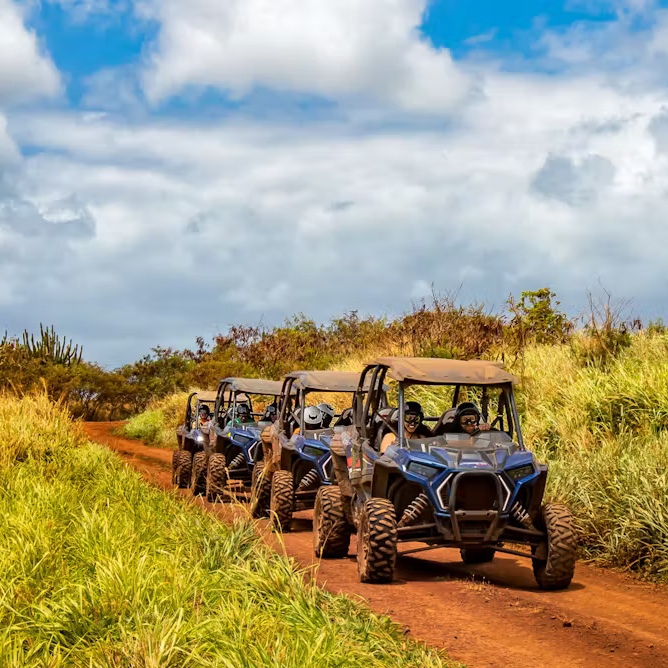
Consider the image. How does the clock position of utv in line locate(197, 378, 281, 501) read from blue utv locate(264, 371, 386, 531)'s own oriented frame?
The utv in line is roughly at 7 o'clock from the blue utv.

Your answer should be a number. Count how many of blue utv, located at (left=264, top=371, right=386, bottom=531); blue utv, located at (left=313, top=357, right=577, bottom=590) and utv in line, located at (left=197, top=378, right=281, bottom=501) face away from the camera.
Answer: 0

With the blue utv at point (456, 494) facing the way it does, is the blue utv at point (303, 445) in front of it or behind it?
behind

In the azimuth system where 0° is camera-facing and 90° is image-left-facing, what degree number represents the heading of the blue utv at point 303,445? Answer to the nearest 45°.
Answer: approximately 315°

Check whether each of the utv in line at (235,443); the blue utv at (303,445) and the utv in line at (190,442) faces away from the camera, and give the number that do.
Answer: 0

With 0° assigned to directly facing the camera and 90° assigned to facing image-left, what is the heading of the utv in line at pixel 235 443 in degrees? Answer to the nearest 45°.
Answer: approximately 315°

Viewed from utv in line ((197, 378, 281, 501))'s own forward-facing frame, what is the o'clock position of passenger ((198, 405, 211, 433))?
The passenger is roughly at 7 o'clock from the utv in line.

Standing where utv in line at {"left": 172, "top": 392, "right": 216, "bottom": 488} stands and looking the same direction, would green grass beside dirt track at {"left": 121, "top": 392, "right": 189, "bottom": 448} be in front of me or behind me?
behind

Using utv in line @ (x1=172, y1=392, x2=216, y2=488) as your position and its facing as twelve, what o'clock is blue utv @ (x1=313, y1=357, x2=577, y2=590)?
The blue utv is roughly at 1 o'clock from the utv in line.

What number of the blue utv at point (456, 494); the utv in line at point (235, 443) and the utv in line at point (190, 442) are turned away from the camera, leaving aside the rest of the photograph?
0

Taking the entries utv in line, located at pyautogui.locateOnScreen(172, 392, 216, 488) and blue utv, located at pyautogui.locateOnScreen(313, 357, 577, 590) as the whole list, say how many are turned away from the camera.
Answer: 0

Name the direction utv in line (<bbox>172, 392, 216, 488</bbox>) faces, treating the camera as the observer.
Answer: facing the viewer and to the right of the viewer
